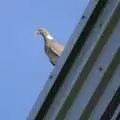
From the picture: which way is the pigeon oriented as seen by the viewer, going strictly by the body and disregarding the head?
to the viewer's left
